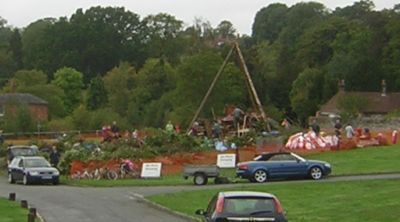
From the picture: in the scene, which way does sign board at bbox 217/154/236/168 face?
toward the camera

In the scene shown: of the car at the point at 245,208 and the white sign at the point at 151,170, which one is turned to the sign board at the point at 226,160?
the car

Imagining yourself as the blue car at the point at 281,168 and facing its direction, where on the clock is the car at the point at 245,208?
The car is roughly at 3 o'clock from the blue car.

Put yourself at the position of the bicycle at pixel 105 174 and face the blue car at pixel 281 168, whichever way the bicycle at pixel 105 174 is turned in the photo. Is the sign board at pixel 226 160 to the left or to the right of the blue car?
left

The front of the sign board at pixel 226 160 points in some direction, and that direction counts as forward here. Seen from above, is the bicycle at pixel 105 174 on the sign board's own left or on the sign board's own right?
on the sign board's own right

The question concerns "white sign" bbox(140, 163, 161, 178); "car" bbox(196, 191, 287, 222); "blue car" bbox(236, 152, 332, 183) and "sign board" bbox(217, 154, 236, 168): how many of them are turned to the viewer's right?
1

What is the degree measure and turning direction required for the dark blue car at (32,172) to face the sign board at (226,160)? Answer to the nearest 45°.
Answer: approximately 45° to its left

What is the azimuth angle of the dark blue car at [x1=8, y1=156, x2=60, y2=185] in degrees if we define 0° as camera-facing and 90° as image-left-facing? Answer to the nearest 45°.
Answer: approximately 315°

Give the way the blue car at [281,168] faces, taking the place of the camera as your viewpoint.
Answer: facing to the right of the viewer

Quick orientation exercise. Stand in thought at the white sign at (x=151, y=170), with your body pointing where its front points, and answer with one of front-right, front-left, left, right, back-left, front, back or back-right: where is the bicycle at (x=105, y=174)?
right

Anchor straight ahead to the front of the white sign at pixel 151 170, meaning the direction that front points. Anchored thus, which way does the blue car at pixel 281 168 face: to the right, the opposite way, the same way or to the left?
to the left

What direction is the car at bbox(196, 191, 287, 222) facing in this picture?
away from the camera

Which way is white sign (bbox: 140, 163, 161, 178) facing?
toward the camera
